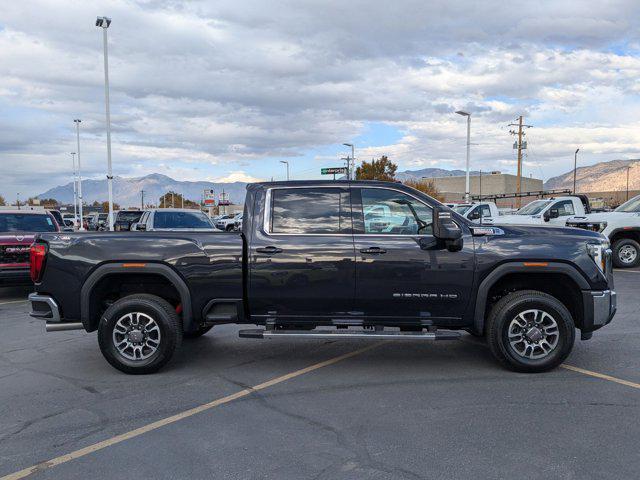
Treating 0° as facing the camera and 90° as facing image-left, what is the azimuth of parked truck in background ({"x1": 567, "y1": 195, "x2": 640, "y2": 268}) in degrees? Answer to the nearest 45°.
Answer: approximately 45°

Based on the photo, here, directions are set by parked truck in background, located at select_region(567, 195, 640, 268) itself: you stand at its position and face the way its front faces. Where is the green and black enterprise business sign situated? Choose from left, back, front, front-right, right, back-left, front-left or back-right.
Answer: right

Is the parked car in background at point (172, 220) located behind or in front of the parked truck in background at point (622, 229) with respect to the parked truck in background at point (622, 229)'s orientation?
in front

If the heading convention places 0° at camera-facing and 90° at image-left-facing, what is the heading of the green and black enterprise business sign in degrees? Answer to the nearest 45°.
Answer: approximately 0°

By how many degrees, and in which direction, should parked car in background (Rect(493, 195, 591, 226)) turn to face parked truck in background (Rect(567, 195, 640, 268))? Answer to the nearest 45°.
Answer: approximately 90° to its left

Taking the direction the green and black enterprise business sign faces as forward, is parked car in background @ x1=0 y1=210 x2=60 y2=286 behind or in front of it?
in front

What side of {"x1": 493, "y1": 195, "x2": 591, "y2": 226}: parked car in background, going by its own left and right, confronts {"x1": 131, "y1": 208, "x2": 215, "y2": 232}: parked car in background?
front

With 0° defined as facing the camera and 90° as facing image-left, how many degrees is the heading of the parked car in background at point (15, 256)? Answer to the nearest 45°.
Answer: approximately 0°

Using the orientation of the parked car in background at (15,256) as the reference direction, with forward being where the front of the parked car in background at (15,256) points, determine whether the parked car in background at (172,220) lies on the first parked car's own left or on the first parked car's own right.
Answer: on the first parked car's own left

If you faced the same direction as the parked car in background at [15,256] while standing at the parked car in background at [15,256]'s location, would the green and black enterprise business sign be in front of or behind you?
behind

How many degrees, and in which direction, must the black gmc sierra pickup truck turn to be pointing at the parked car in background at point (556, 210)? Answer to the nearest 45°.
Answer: approximately 45° to its left

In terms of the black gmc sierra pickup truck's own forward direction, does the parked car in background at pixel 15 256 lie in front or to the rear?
to the rear

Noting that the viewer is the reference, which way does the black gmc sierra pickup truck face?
facing to the right of the viewer

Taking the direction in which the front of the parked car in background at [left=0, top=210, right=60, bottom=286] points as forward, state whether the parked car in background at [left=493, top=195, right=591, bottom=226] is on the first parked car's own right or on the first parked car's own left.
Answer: on the first parked car's own left

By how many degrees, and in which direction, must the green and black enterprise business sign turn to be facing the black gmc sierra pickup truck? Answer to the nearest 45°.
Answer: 0° — it already faces it
